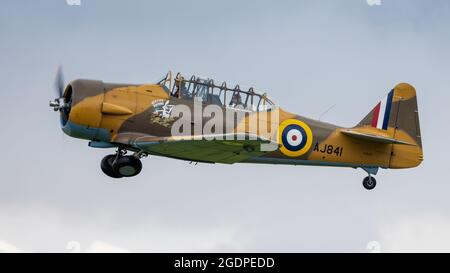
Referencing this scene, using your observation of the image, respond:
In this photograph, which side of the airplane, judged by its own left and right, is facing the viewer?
left

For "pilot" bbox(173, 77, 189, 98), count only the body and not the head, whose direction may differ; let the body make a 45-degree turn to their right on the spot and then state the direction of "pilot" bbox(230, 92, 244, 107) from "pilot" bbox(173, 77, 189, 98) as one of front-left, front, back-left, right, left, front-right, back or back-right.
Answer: back-right

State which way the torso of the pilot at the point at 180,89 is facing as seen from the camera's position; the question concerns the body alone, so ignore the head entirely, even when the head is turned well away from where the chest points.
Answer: to the viewer's left
